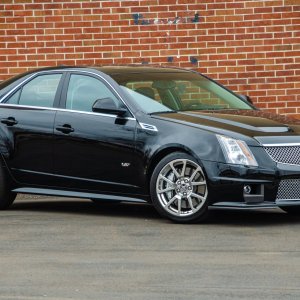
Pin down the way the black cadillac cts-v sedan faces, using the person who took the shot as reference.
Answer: facing the viewer and to the right of the viewer
